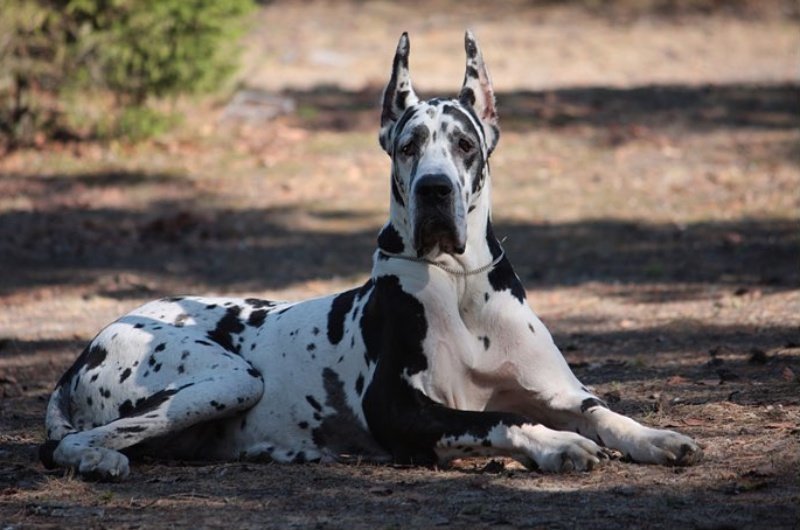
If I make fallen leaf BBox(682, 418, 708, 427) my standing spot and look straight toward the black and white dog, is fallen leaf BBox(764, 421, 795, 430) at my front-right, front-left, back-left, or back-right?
back-left

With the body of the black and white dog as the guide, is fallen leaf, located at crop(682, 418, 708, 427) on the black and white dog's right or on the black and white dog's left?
on the black and white dog's left

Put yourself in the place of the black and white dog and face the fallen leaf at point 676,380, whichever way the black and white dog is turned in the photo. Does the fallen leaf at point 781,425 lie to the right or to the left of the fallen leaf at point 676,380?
right

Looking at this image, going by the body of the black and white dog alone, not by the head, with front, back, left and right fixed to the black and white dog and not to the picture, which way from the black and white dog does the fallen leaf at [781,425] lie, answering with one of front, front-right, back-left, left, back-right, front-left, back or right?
front-left

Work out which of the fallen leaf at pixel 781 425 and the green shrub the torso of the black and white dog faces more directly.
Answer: the fallen leaf

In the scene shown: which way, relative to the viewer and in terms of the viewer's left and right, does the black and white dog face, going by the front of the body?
facing the viewer and to the right of the viewer

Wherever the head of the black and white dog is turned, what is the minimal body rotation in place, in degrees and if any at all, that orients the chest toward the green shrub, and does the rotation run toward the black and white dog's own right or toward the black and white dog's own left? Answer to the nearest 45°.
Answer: approximately 135° to the black and white dog's own left

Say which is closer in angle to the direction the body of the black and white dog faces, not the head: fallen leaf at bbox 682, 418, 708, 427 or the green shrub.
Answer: the fallen leaf

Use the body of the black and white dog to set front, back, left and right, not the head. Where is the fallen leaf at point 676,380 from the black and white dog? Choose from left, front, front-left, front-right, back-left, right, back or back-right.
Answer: left
